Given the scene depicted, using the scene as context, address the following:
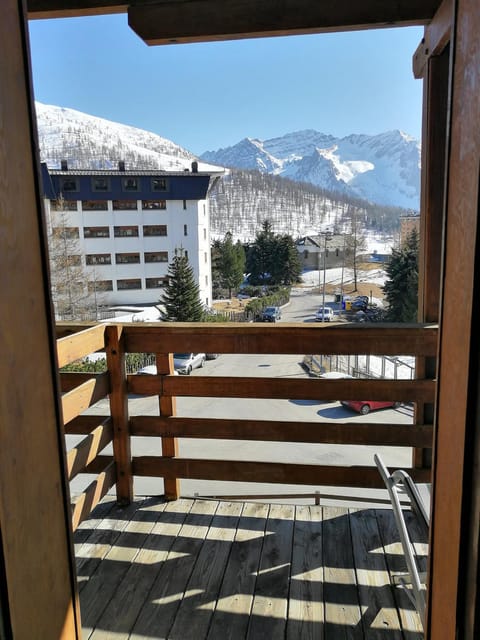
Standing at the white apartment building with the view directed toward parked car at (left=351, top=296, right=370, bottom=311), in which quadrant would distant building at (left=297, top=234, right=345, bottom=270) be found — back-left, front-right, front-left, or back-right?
front-left

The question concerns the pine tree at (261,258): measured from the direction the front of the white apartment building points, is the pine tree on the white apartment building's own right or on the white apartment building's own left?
on the white apartment building's own left

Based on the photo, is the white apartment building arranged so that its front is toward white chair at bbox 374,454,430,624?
yes

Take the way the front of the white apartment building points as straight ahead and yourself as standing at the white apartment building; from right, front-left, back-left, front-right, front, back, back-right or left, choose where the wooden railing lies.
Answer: front

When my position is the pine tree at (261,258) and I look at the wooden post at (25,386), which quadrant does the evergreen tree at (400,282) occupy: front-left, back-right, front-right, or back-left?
front-left

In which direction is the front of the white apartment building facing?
toward the camera

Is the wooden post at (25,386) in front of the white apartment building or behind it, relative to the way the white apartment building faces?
in front

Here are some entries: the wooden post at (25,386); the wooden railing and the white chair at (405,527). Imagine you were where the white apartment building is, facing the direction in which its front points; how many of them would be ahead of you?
3

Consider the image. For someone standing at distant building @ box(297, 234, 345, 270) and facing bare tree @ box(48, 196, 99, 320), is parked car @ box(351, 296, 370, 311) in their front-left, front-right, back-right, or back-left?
front-left

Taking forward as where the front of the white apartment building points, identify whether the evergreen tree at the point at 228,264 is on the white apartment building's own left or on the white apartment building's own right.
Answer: on the white apartment building's own left

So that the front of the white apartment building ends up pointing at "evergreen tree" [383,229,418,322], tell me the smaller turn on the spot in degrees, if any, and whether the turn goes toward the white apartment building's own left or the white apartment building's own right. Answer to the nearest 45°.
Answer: approximately 45° to the white apartment building's own left

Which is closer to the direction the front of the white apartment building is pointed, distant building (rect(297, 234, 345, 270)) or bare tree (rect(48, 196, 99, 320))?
the bare tree

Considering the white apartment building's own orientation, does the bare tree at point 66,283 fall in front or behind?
in front
